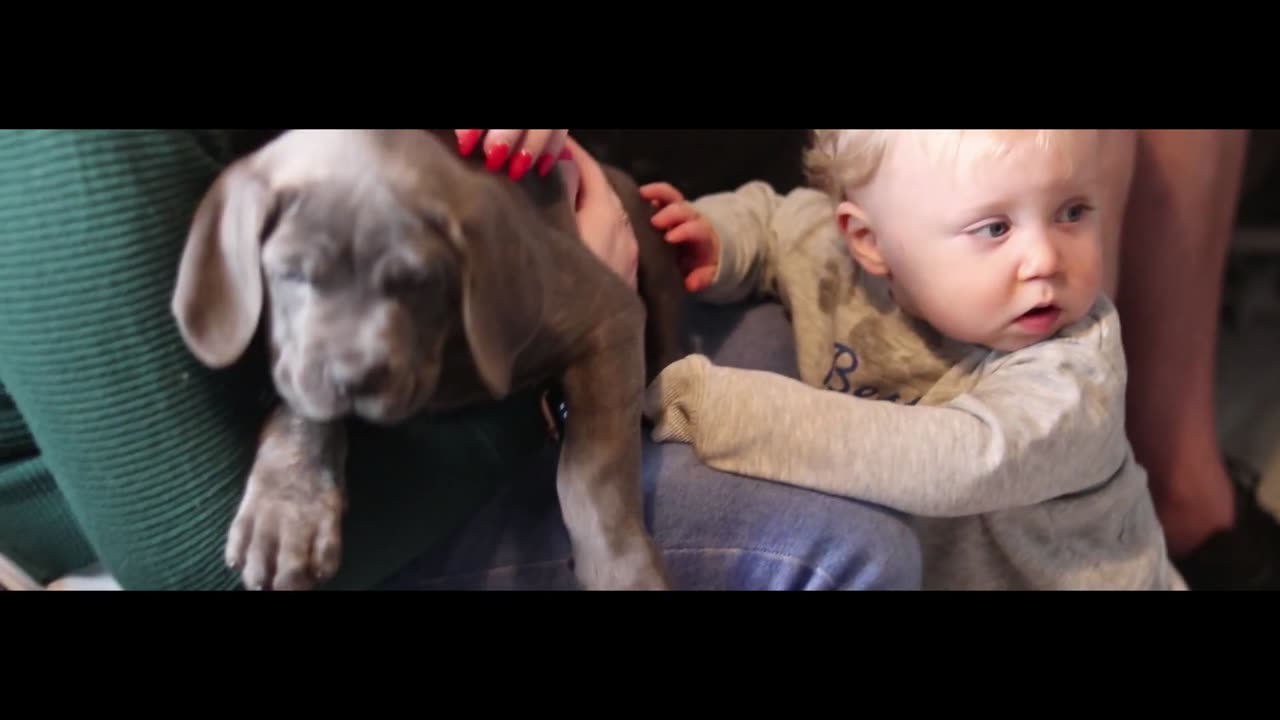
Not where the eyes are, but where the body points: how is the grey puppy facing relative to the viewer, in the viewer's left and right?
facing the viewer and to the left of the viewer
